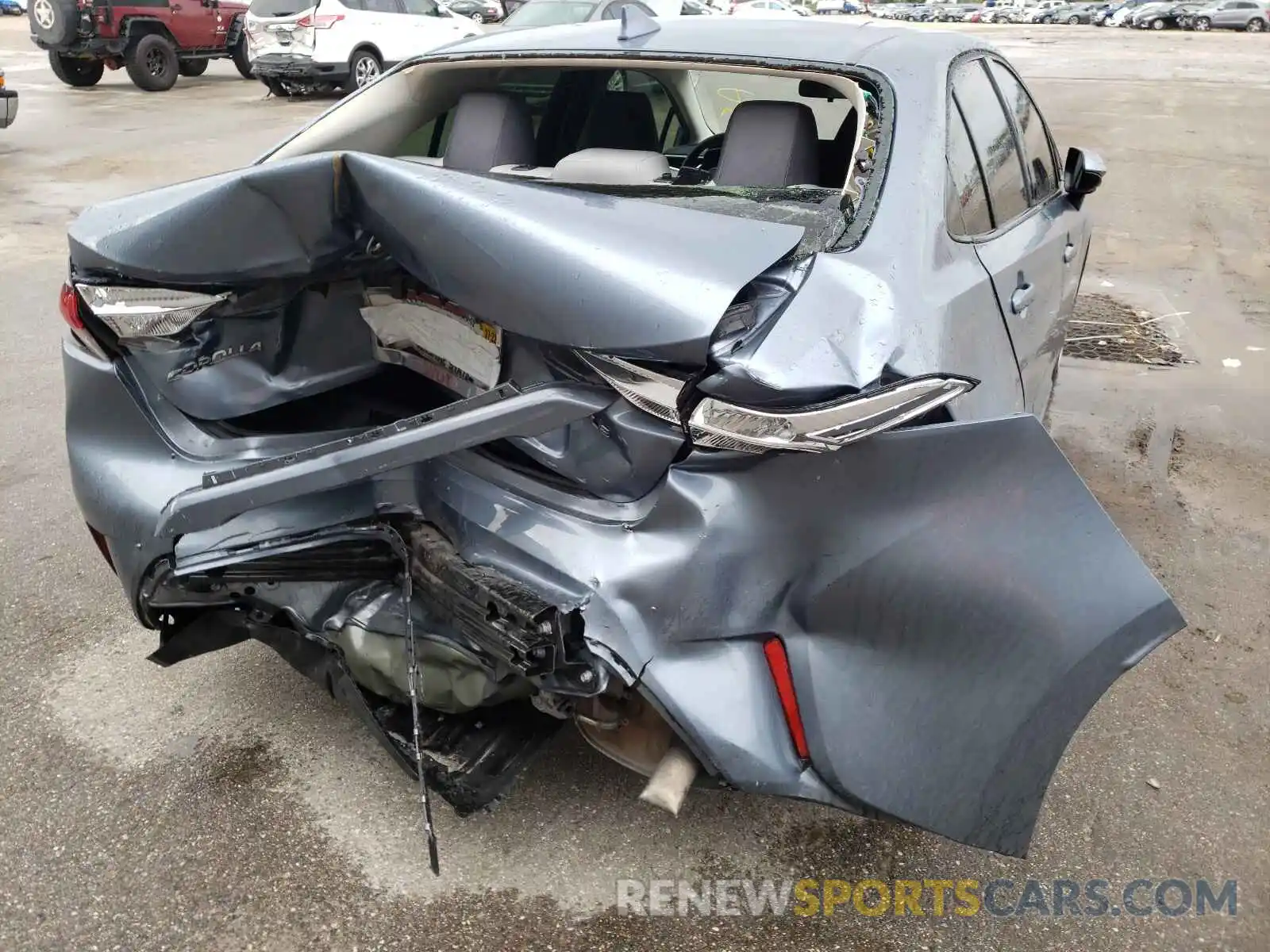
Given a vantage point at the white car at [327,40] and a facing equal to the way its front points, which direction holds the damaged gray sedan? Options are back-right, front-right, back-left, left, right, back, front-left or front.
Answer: back-right

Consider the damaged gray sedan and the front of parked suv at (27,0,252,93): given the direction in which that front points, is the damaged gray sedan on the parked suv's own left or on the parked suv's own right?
on the parked suv's own right

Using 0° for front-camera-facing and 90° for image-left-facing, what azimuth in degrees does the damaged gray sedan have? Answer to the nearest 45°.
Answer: approximately 225°

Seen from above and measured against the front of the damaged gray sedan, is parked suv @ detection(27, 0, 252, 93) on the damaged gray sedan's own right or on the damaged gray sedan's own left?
on the damaged gray sedan's own left

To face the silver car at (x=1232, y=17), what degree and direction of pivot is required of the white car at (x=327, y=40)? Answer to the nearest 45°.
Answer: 0° — it already faces it

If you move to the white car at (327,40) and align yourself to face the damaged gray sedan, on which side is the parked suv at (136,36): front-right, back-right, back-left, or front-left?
back-right

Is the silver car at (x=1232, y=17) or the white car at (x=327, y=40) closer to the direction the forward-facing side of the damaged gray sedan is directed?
the silver car

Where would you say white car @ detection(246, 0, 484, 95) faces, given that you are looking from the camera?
facing away from the viewer and to the right of the viewer

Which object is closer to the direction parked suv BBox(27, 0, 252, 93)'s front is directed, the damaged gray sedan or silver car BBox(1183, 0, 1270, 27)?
the silver car

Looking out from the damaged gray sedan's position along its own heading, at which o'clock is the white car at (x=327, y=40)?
The white car is roughly at 10 o'clock from the damaged gray sedan.

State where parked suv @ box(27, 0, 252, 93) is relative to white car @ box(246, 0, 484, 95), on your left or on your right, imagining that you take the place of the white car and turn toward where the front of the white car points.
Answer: on your left
